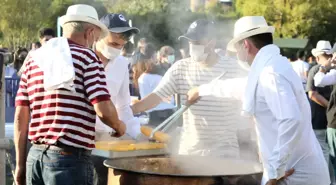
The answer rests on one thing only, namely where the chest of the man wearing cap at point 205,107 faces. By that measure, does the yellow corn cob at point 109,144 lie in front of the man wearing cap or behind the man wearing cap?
in front

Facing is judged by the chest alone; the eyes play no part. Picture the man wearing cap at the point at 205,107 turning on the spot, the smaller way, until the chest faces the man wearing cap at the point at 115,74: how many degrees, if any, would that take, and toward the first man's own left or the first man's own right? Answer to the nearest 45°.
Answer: approximately 45° to the first man's own right

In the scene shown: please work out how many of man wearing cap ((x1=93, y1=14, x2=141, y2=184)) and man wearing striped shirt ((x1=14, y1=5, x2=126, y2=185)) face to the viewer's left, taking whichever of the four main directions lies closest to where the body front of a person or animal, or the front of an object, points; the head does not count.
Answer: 0

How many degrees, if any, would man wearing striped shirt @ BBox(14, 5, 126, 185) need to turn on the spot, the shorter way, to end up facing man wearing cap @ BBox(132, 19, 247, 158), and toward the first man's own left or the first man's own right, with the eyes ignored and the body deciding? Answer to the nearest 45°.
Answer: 0° — they already face them

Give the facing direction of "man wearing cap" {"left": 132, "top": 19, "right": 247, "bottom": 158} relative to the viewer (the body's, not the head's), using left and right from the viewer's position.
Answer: facing the viewer and to the left of the viewer

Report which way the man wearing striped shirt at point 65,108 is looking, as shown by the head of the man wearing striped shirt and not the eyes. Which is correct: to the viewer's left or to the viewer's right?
to the viewer's right

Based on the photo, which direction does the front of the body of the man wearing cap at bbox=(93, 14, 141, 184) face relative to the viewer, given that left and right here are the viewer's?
facing the viewer and to the right of the viewer

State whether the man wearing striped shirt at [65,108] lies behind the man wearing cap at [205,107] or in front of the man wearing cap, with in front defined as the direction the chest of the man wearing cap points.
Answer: in front

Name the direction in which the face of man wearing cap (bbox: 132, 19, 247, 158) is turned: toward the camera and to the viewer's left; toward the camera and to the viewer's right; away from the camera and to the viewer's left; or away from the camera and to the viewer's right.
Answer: toward the camera and to the viewer's left

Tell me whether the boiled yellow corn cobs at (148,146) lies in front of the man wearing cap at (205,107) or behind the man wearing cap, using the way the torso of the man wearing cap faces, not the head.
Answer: in front

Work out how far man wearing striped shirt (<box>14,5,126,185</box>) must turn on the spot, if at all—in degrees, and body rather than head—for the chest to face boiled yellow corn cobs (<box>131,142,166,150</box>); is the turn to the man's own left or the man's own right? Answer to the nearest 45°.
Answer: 0° — they already face it

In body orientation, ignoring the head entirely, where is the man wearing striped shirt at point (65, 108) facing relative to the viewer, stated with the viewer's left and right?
facing away from the viewer and to the right of the viewer

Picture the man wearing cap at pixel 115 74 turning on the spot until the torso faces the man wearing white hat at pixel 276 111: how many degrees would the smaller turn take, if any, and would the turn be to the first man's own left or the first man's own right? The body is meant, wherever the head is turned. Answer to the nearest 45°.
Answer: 0° — they already face them

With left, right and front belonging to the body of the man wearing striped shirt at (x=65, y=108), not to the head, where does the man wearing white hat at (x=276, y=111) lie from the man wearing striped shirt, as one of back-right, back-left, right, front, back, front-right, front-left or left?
front-right
